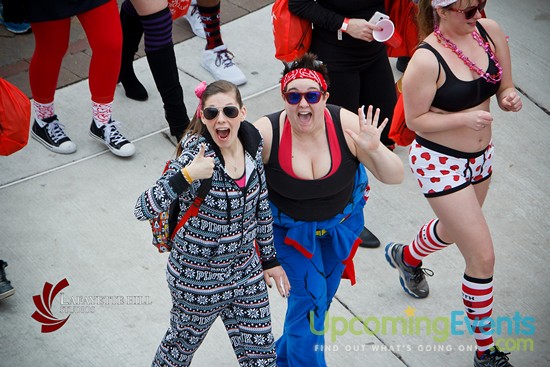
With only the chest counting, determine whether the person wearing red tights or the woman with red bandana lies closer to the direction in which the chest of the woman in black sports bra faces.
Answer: the woman with red bandana

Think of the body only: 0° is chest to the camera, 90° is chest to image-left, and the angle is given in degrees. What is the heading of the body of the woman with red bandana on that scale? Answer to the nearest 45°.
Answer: approximately 0°

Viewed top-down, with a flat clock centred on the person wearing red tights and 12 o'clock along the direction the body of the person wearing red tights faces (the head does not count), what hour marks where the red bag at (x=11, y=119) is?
The red bag is roughly at 2 o'clock from the person wearing red tights.

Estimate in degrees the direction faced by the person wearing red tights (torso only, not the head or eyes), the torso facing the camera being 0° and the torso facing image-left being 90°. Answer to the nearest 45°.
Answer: approximately 315°

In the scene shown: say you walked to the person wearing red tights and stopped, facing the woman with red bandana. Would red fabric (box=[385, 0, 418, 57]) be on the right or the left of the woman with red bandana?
left

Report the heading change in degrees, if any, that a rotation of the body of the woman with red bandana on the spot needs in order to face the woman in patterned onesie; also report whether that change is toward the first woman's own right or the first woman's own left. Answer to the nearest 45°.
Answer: approximately 45° to the first woman's own right

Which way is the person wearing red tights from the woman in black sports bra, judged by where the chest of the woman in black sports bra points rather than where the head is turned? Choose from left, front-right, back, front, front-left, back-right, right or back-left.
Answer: back-right
